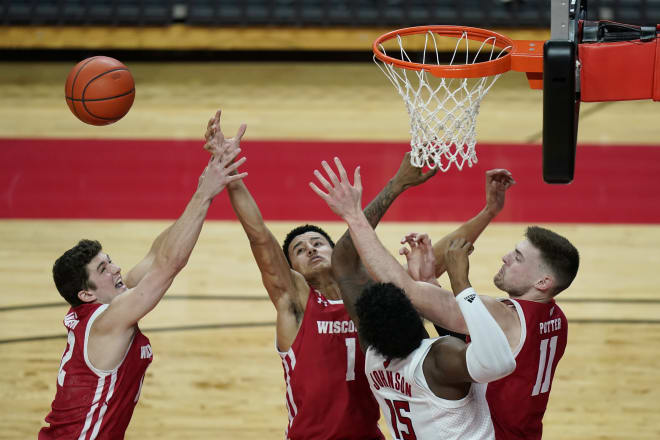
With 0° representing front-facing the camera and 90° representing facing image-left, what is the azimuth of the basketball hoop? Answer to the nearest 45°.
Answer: approximately 90°

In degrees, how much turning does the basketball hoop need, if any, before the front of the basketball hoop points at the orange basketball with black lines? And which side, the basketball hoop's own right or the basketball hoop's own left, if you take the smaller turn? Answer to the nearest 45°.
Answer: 0° — it already faces it
